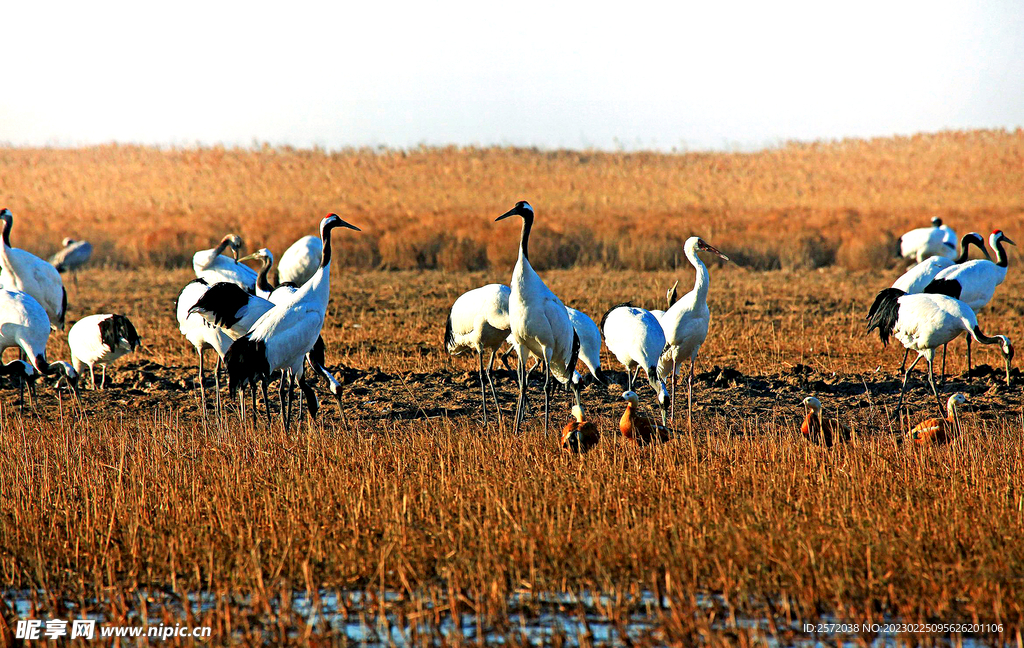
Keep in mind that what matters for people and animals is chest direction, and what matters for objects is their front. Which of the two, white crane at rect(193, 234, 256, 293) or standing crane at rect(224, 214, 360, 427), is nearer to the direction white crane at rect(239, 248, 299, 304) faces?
the white crane

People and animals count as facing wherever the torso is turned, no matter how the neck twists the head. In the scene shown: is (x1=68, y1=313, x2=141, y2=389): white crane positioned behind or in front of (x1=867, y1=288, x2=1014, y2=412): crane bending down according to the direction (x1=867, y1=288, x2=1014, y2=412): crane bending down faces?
behind

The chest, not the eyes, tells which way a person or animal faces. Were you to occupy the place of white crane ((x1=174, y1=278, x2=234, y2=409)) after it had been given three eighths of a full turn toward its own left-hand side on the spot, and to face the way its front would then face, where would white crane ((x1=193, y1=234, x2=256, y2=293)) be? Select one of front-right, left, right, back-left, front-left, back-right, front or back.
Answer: left

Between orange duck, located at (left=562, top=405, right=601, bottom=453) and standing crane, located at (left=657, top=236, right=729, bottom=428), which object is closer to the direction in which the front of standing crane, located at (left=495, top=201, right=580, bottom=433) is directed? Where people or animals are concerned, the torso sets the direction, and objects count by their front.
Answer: the orange duck

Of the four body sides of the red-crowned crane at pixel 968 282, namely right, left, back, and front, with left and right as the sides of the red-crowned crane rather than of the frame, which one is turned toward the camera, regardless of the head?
right

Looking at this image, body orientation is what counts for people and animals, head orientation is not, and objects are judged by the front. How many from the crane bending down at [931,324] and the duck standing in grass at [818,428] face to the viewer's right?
1

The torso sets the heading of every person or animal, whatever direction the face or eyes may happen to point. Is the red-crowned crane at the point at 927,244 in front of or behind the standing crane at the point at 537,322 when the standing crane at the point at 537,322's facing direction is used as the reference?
behind

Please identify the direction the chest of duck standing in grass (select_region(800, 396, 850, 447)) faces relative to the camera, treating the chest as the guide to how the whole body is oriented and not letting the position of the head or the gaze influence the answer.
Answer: to the viewer's left

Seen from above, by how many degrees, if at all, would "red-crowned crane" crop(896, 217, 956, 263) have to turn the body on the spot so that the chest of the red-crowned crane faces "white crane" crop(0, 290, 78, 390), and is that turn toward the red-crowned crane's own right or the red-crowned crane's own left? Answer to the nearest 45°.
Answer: approximately 135° to the red-crowned crane's own right

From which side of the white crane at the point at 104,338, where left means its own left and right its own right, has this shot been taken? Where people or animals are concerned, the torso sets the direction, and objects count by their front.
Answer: left

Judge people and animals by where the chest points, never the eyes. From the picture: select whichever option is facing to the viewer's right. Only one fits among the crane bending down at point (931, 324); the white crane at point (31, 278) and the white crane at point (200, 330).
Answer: the crane bending down

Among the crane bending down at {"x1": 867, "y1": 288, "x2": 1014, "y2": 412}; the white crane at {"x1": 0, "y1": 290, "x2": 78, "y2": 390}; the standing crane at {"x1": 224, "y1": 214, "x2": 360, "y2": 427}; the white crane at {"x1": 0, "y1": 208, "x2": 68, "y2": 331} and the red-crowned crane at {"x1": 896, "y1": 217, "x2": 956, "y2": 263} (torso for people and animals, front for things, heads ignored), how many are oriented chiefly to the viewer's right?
4

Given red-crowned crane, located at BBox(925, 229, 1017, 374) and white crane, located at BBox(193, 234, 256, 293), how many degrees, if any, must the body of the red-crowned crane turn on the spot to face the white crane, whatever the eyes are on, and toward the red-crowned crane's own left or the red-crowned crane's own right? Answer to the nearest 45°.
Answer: approximately 180°

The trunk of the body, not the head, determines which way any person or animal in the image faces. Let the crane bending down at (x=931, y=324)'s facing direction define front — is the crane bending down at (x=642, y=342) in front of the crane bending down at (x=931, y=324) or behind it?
behind

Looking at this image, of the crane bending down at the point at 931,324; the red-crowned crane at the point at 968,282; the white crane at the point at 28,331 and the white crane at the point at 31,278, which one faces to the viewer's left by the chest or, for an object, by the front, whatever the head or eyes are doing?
the white crane at the point at 31,278

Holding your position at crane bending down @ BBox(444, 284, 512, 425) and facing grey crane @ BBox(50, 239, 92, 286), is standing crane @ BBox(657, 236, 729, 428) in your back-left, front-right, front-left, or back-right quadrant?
back-right

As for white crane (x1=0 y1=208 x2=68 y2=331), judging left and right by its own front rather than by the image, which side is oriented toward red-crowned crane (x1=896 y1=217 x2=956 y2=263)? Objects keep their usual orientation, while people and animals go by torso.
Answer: back
